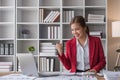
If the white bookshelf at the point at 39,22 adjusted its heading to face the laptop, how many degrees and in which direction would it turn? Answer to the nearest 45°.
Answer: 0° — it already faces it

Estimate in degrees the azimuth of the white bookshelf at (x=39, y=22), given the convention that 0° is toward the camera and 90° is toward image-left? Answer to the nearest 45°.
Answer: approximately 0°

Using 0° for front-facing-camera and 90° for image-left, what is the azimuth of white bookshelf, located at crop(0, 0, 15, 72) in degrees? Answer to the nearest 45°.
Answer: approximately 0°

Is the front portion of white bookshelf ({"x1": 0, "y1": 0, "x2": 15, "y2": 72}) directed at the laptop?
yes

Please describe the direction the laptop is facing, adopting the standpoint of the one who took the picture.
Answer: facing away from the viewer and to the right of the viewer

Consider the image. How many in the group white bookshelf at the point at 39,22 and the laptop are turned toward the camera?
1
